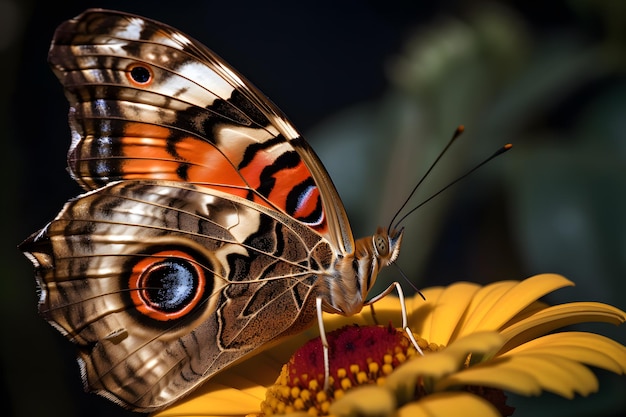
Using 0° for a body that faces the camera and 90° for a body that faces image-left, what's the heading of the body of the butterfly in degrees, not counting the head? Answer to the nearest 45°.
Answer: approximately 270°
